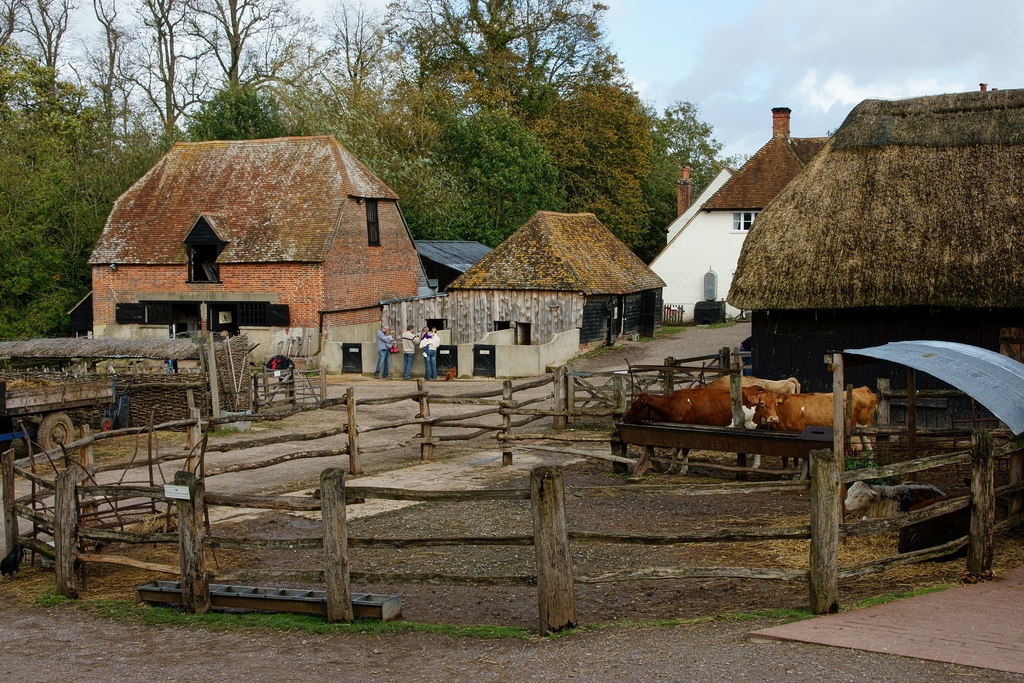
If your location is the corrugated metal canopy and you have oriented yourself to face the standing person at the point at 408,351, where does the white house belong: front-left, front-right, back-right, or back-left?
front-right

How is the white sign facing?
toward the camera

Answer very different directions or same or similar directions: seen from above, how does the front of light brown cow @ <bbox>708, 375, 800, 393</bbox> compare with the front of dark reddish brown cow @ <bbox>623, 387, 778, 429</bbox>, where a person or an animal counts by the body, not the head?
same or similar directions

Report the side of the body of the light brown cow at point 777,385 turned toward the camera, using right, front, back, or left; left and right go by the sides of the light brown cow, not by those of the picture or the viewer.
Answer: left

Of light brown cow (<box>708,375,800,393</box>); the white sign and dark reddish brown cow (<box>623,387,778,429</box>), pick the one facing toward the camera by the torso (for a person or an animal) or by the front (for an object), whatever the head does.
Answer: the white sign

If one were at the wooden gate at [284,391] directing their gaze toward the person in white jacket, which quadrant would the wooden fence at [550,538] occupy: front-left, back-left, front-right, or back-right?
back-right

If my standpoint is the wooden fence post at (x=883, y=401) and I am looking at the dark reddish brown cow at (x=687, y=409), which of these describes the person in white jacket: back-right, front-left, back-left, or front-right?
front-right

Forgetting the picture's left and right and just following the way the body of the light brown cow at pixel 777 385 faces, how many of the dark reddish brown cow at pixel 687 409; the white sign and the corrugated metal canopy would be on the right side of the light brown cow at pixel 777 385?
0

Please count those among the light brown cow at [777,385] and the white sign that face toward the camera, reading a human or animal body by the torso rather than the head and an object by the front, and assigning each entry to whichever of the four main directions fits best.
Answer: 1
